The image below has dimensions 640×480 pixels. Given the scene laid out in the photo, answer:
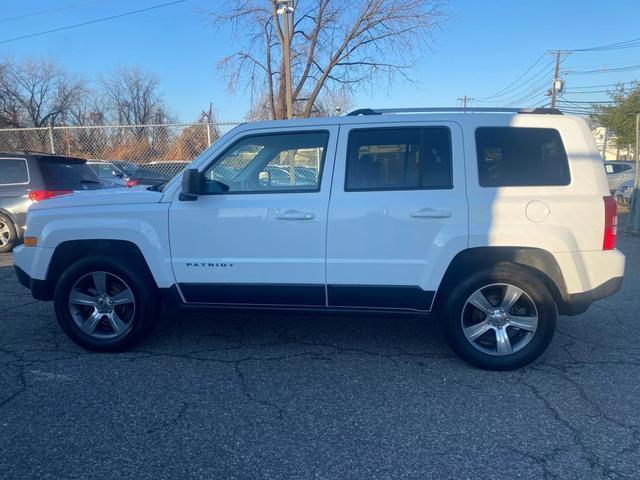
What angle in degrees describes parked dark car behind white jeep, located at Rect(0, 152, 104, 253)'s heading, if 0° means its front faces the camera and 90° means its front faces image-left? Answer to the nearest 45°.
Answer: approximately 135°

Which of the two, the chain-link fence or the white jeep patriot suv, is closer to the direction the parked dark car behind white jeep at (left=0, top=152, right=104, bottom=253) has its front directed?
the chain-link fence

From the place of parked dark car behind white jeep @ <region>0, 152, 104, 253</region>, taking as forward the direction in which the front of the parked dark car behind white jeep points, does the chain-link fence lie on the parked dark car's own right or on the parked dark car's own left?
on the parked dark car's own right

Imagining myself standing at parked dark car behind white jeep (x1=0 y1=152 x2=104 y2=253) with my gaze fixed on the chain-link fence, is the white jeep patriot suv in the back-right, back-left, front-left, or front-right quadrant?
back-right

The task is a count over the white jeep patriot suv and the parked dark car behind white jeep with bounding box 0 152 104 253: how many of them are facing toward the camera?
0

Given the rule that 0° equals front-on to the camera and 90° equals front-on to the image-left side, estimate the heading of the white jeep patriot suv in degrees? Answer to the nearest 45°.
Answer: approximately 90°
